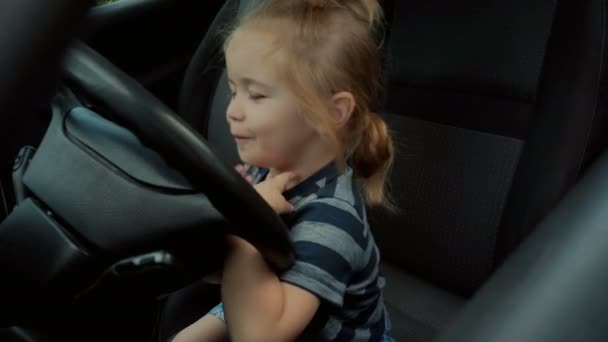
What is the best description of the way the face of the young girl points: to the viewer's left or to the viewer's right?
to the viewer's left

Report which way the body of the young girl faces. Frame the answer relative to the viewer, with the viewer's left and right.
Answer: facing to the left of the viewer
